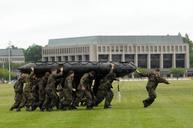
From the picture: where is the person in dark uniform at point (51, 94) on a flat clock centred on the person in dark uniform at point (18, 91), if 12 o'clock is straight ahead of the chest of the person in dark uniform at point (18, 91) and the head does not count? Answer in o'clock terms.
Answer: the person in dark uniform at point (51, 94) is roughly at 1 o'clock from the person in dark uniform at point (18, 91).

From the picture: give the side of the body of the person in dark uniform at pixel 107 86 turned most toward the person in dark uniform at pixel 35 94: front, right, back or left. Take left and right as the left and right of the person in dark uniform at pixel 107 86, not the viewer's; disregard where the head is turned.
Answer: back

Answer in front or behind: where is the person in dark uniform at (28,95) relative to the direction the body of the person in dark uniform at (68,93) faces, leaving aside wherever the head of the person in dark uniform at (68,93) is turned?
behind

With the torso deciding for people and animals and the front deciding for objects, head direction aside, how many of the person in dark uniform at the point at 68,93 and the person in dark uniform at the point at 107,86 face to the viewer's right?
2

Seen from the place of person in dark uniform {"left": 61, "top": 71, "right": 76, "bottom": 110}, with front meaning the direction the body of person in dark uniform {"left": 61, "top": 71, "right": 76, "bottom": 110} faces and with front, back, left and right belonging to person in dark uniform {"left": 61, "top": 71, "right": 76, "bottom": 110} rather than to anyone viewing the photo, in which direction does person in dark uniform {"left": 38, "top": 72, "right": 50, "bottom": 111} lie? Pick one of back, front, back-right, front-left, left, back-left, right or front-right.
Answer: back

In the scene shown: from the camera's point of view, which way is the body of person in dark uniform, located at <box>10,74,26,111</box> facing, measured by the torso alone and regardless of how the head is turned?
to the viewer's right

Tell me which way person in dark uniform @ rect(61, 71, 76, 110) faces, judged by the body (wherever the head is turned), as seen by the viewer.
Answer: to the viewer's right
